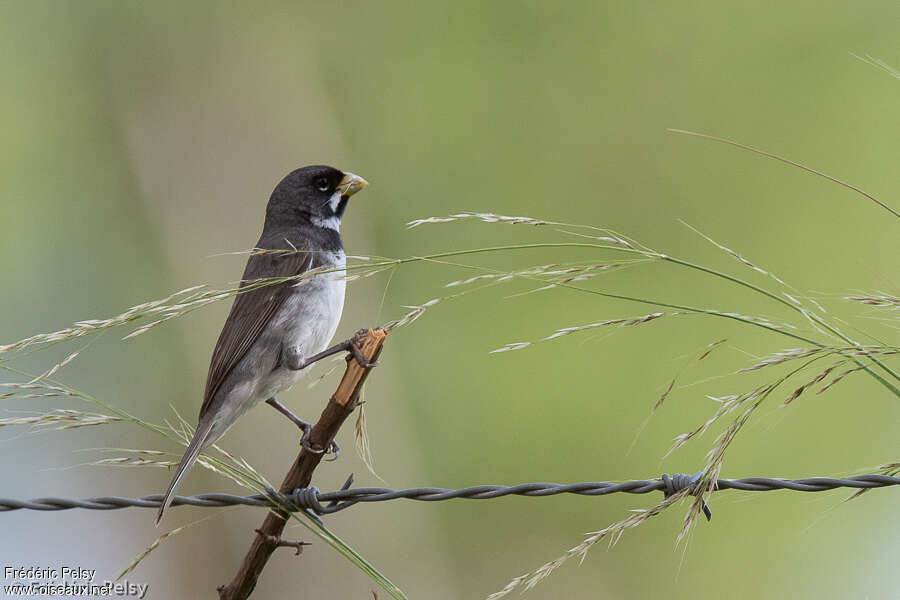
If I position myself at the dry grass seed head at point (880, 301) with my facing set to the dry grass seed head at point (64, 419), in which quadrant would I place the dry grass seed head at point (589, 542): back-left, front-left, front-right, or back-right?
front-left

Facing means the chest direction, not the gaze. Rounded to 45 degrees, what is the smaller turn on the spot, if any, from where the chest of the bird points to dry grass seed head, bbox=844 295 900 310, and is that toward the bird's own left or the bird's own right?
approximately 45° to the bird's own right

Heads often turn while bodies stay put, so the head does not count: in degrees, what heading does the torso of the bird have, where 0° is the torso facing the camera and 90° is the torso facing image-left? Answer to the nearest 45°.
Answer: approximately 270°

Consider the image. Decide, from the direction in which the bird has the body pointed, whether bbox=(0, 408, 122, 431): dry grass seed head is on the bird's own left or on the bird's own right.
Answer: on the bird's own right
